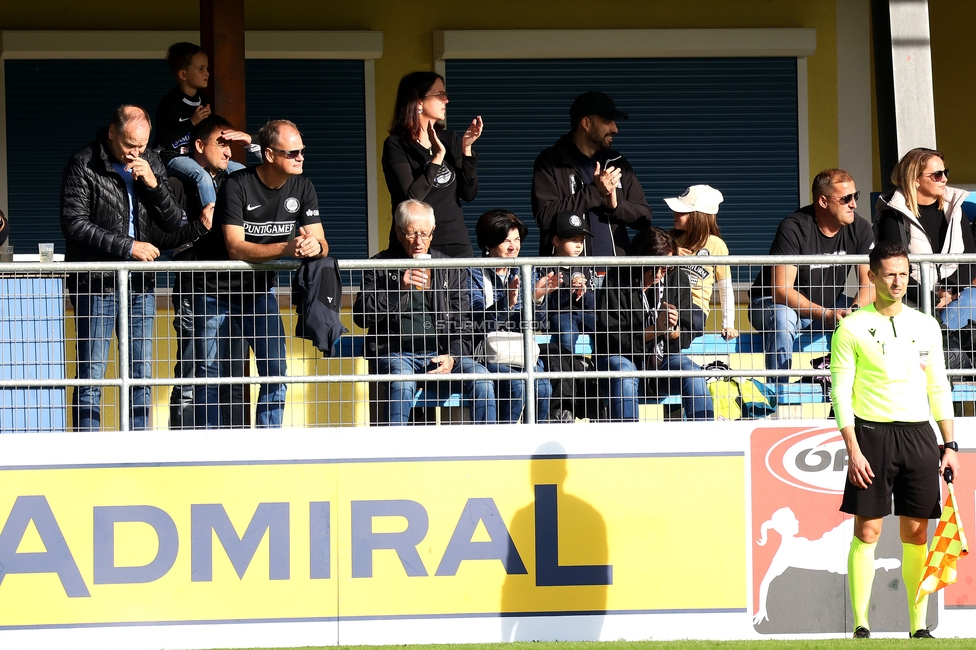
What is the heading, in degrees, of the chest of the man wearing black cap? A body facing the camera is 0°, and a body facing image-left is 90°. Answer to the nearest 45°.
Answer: approximately 315°

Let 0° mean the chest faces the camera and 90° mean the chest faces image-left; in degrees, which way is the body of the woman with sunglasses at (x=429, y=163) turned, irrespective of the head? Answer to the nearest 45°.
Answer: approximately 315°

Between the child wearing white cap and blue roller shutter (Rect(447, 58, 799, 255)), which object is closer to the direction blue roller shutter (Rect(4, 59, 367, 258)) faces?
the child wearing white cap

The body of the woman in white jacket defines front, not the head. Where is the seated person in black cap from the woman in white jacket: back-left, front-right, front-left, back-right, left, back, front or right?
right

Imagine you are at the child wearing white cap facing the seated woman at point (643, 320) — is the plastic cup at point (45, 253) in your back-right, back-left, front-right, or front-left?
front-right

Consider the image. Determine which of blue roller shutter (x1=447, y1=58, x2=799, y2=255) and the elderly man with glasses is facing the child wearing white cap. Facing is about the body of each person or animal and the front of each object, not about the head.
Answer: the blue roller shutter

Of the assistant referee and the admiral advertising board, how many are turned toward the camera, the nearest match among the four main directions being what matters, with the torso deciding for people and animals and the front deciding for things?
2

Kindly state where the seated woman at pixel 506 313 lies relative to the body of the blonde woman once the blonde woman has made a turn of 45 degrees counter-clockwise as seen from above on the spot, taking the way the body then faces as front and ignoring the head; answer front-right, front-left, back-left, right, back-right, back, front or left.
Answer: back-right

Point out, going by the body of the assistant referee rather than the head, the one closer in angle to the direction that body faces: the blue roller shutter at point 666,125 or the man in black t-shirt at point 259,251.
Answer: the man in black t-shirt

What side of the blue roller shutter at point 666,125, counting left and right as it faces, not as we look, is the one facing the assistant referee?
front

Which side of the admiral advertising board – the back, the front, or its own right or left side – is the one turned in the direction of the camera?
front
